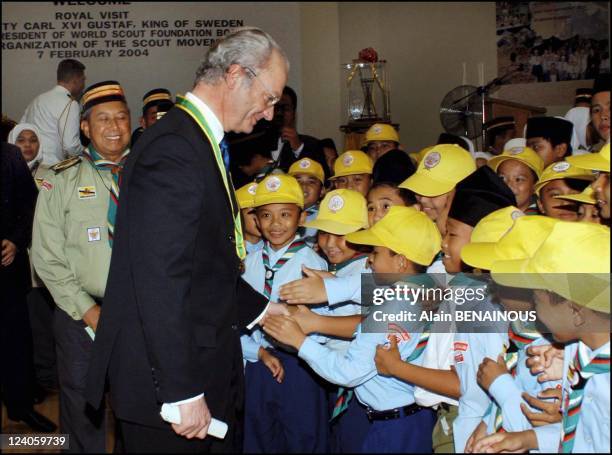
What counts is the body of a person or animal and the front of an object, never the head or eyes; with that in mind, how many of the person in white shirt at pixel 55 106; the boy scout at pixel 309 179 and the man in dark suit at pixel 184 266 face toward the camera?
1

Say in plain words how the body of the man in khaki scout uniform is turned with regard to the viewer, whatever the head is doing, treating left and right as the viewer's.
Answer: facing the viewer and to the right of the viewer

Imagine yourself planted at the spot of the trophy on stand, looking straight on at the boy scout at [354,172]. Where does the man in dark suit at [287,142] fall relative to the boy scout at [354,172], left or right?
right

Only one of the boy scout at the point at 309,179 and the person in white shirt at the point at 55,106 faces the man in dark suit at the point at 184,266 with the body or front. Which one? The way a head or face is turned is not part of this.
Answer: the boy scout

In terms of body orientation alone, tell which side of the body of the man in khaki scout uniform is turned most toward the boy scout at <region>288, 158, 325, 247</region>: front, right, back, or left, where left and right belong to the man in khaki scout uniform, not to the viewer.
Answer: left

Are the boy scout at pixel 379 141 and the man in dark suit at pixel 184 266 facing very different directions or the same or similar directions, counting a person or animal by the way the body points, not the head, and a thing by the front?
very different directions

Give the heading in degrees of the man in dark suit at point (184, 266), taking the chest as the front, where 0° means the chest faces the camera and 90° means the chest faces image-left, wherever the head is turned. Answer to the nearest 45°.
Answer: approximately 270°

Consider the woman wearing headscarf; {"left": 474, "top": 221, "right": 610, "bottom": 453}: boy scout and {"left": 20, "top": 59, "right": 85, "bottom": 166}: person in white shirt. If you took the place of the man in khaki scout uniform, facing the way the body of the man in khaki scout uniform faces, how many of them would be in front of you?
1

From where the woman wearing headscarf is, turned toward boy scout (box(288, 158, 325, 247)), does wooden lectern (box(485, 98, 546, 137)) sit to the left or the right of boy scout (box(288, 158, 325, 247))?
left

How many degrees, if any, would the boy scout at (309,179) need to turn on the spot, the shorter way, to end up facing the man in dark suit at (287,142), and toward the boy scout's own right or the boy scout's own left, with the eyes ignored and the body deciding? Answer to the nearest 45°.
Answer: approximately 180°

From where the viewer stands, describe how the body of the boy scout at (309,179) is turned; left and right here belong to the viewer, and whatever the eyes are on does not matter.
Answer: facing the viewer

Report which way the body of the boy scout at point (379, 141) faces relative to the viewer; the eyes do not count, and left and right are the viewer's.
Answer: facing the viewer and to the left of the viewer

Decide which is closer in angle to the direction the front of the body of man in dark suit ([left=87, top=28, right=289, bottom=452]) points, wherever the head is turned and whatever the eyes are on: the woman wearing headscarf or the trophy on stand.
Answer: the trophy on stand
